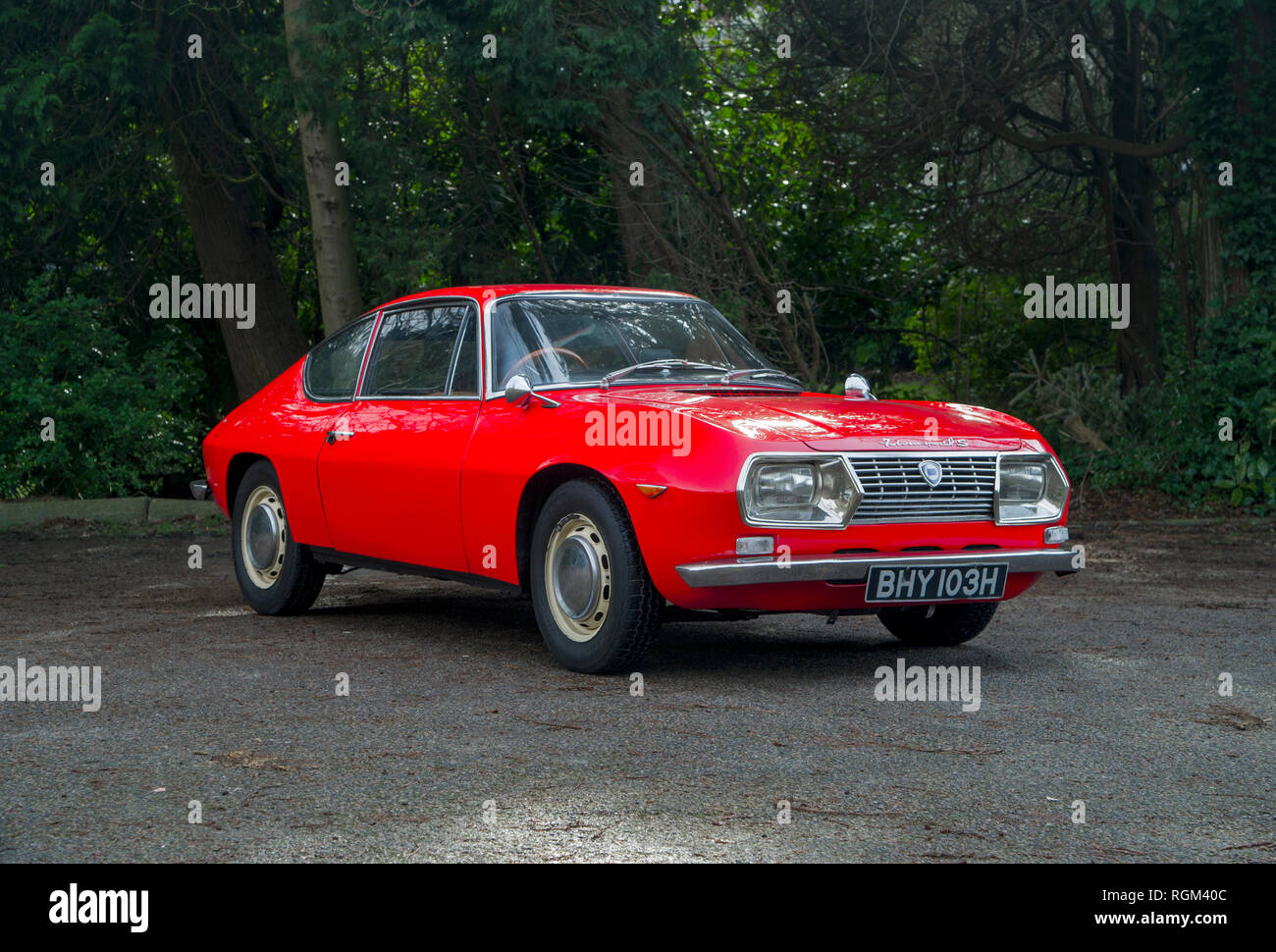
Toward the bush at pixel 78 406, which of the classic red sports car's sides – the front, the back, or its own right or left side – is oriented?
back

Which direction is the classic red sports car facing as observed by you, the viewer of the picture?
facing the viewer and to the right of the viewer
